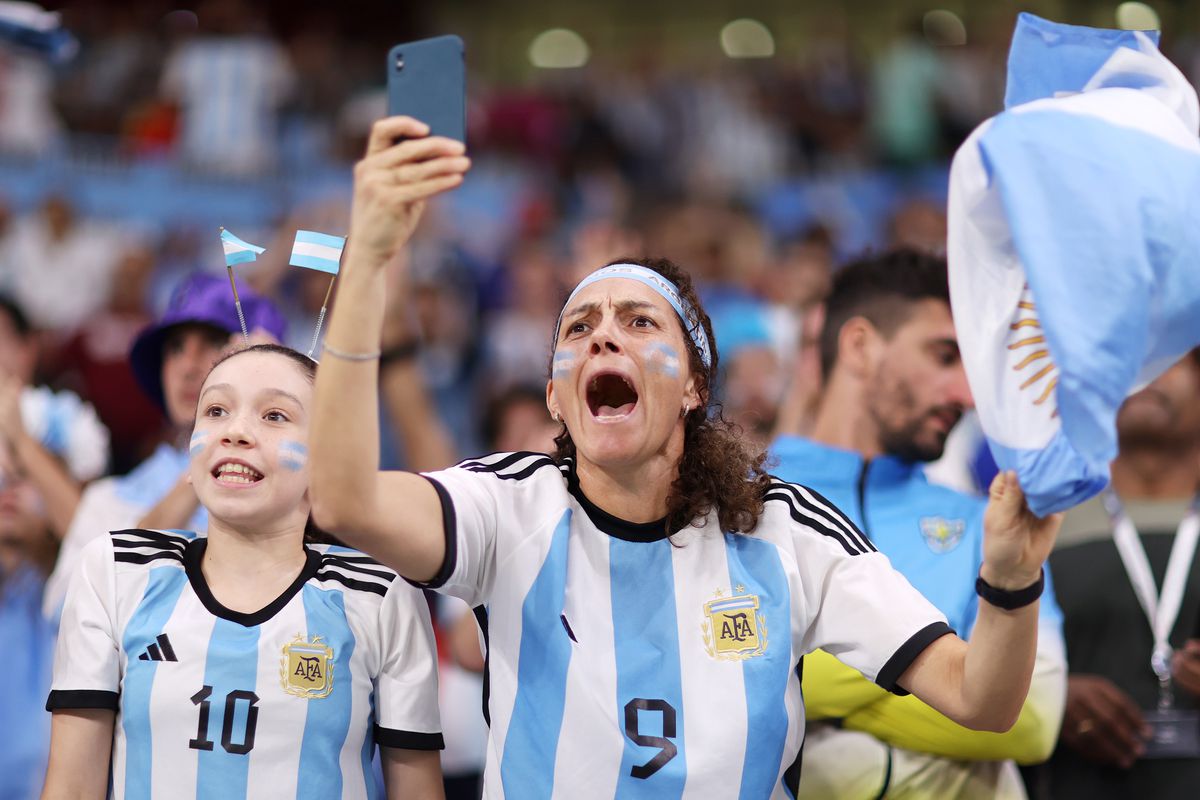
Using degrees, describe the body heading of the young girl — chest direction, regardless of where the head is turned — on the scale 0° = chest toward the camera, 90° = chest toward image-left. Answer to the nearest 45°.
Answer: approximately 0°
